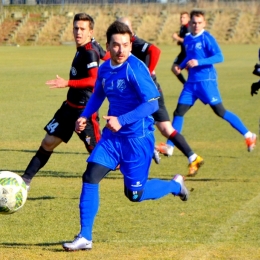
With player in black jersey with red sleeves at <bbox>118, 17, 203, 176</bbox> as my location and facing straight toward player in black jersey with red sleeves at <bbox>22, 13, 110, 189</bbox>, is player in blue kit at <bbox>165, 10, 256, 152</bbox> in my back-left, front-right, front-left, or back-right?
back-right

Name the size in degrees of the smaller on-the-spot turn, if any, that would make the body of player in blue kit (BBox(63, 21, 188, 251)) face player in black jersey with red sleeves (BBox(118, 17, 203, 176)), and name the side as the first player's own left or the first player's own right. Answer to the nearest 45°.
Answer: approximately 135° to the first player's own right

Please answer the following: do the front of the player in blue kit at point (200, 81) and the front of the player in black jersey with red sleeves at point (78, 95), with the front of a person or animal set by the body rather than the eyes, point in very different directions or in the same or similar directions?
same or similar directions

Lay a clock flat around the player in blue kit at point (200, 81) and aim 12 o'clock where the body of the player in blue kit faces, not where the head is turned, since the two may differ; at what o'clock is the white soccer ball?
The white soccer ball is roughly at 11 o'clock from the player in blue kit.

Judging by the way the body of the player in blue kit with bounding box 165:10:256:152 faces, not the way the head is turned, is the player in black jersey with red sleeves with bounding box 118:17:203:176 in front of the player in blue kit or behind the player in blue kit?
in front

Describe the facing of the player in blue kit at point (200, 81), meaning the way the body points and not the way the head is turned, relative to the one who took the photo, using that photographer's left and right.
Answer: facing the viewer and to the left of the viewer

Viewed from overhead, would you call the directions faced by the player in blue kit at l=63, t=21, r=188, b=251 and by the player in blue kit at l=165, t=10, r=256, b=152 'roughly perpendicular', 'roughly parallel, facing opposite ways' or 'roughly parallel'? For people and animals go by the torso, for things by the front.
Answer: roughly parallel

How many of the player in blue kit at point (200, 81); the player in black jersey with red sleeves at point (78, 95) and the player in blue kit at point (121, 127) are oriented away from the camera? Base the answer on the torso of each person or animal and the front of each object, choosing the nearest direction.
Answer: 0

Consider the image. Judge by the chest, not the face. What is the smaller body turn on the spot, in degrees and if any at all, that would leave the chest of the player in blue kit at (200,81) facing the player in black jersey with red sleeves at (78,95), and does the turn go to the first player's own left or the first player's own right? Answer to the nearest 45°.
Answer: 0° — they already face them

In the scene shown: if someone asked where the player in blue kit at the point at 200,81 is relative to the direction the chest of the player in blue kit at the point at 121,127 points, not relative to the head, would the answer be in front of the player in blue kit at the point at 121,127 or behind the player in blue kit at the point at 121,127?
behind

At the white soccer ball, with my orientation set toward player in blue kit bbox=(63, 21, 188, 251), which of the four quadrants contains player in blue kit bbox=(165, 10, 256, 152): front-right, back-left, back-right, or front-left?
front-left

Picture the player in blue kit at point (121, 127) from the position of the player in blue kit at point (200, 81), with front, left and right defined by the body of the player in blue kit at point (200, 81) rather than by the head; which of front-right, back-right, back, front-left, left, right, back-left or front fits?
front-left
